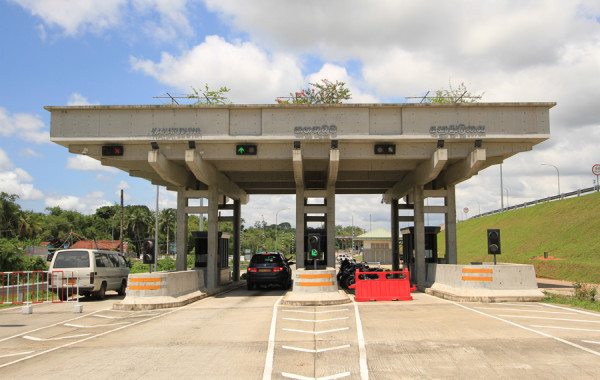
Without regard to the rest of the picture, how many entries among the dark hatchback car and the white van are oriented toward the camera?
0

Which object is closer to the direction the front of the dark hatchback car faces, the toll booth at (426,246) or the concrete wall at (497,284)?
the toll booth

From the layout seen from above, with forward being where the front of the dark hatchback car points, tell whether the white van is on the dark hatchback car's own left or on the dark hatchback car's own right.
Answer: on the dark hatchback car's own left

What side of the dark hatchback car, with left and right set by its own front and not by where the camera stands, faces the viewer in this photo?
back

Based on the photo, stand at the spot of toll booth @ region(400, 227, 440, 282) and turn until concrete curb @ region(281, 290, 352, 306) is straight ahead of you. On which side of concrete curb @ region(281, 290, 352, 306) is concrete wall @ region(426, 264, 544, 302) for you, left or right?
left
